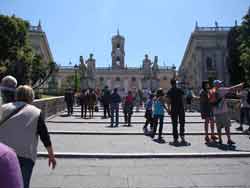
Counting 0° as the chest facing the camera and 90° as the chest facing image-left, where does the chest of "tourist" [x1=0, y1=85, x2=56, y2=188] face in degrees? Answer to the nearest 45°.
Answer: approximately 180°

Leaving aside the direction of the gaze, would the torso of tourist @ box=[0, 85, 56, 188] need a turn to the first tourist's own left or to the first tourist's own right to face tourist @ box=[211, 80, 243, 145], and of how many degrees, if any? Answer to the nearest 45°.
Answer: approximately 45° to the first tourist's own right

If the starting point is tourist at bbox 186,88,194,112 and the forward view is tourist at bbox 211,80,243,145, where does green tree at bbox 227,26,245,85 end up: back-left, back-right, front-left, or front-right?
back-left

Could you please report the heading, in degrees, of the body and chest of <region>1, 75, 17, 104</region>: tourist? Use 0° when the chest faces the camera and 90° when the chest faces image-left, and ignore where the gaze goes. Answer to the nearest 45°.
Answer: approximately 180°

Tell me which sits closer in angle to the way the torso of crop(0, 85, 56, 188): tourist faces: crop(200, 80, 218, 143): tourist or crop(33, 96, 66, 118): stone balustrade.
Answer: the stone balustrade

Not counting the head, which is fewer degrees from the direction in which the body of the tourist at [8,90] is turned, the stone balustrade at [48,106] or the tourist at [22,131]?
the stone balustrade

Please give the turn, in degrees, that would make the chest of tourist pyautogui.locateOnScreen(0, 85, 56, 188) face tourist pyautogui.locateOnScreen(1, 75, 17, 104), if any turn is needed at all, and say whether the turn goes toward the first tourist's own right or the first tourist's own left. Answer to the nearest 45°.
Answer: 0° — they already face them

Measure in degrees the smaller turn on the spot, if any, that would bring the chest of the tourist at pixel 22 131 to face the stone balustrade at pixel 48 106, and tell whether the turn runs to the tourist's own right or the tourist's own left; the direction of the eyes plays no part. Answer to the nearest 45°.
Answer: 0° — they already face it
